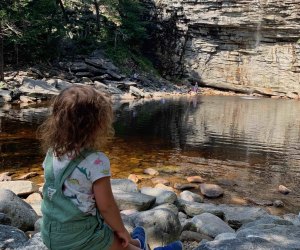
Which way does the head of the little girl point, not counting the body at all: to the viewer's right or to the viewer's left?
to the viewer's right

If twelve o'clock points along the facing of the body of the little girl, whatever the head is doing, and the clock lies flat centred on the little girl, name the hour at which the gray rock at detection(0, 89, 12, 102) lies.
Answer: The gray rock is roughly at 10 o'clock from the little girl.

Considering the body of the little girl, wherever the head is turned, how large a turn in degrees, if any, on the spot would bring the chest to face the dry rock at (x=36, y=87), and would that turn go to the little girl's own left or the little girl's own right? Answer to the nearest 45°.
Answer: approximately 45° to the little girl's own left

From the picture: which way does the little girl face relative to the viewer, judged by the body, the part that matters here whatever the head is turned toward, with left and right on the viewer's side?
facing away from the viewer and to the right of the viewer

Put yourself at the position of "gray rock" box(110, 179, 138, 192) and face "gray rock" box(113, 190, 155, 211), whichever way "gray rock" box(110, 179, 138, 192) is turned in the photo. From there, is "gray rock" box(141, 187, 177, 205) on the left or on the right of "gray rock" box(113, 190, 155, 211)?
left

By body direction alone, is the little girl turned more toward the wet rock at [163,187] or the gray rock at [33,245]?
the wet rock

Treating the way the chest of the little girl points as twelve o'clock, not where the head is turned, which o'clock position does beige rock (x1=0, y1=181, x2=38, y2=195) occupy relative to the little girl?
The beige rock is roughly at 10 o'clock from the little girl.

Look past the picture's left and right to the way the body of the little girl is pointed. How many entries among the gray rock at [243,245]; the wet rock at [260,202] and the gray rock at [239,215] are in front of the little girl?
3

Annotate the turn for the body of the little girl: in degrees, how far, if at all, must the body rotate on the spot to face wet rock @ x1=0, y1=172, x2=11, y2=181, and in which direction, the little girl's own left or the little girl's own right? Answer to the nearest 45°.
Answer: approximately 45° to the little girl's own left

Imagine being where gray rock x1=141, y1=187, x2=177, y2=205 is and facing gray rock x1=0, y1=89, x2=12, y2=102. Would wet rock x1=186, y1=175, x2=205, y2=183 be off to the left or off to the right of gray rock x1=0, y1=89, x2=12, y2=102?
right

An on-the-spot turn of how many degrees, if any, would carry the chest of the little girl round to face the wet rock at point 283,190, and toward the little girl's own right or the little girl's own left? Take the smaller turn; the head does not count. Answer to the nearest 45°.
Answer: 0° — they already face it

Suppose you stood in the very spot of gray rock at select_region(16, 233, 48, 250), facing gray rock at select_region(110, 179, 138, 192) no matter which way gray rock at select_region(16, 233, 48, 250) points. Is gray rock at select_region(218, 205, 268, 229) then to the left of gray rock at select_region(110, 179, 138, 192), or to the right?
right
